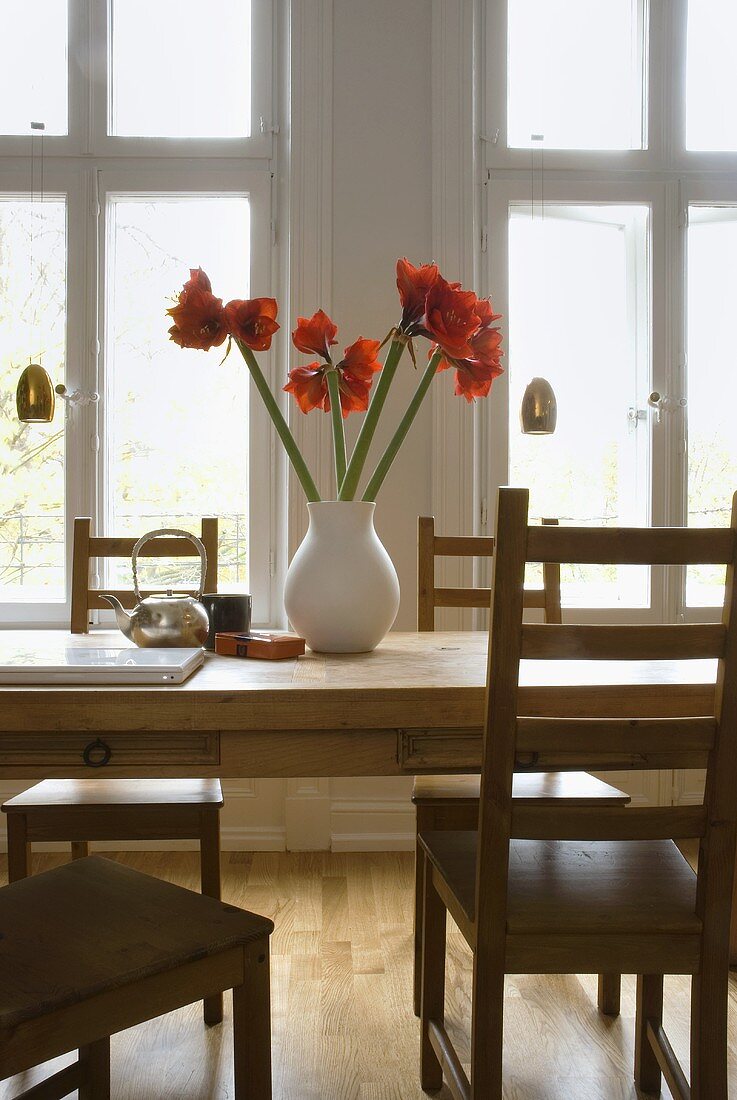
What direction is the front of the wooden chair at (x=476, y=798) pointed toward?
toward the camera

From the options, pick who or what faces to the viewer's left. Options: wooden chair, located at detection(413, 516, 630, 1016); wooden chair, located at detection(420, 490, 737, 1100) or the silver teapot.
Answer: the silver teapot

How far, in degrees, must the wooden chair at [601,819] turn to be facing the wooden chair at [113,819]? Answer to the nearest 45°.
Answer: approximately 45° to its left

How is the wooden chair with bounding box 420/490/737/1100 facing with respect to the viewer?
away from the camera

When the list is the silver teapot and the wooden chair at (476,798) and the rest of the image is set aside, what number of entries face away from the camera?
0

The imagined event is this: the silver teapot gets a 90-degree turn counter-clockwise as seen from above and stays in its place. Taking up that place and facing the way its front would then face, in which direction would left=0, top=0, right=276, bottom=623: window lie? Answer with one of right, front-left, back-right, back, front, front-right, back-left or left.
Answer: back

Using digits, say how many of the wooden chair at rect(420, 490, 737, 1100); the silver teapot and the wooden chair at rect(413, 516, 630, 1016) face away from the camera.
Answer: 1

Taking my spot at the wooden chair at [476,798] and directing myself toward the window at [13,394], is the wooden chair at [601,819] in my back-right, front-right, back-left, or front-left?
back-left

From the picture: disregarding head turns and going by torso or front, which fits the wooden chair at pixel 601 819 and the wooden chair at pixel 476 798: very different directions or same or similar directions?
very different directions

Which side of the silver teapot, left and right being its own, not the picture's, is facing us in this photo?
left
